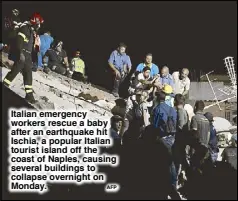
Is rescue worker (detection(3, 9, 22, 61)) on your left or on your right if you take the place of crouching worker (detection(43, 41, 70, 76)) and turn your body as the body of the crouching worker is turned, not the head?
on your right

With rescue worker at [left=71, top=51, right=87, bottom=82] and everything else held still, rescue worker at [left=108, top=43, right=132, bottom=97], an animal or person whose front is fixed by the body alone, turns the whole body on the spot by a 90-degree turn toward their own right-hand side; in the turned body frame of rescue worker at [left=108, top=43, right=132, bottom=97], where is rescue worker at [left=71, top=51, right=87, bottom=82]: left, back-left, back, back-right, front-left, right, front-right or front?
front-right

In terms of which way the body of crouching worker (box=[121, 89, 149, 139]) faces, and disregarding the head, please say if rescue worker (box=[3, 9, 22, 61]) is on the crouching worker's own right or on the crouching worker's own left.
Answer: on the crouching worker's own right

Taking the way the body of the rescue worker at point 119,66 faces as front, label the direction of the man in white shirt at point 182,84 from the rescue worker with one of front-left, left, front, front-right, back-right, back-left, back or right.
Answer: left

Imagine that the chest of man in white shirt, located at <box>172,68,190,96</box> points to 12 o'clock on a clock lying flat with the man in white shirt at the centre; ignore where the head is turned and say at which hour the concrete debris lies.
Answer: The concrete debris is roughly at 4 o'clock from the man in white shirt.

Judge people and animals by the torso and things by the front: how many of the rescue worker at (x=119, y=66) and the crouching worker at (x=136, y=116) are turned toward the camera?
2

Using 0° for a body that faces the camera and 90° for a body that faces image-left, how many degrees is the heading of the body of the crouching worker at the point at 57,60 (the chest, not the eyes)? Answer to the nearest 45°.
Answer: approximately 315°
